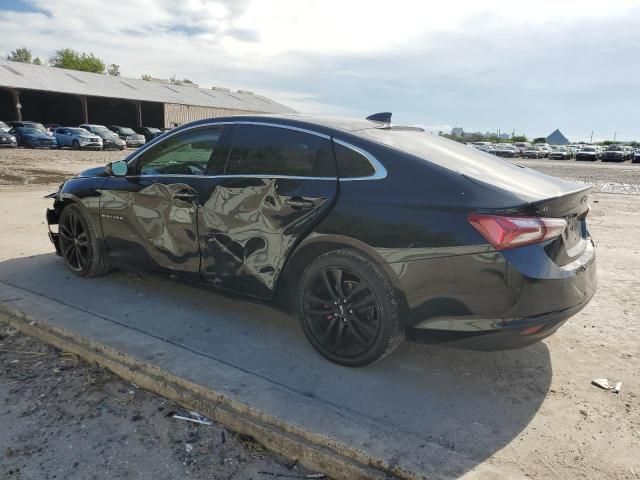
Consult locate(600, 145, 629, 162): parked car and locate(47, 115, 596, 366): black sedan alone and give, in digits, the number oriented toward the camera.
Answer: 1

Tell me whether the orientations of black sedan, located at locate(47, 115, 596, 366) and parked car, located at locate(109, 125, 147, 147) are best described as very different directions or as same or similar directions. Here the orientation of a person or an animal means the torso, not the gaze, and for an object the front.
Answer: very different directions

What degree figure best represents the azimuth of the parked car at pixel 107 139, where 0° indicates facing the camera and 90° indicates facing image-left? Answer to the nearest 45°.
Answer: approximately 315°

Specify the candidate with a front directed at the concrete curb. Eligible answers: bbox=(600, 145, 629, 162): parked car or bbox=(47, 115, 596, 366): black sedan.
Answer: the parked car

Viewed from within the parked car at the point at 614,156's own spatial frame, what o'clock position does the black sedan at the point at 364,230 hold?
The black sedan is roughly at 12 o'clock from the parked car.

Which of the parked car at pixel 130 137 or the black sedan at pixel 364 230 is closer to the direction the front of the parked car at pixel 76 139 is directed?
the black sedan

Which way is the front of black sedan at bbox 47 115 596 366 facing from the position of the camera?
facing away from the viewer and to the left of the viewer

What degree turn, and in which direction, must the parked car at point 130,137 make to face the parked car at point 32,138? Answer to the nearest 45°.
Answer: approximately 90° to its right

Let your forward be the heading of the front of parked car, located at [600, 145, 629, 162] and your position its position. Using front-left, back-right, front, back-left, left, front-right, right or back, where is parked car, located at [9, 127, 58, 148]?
front-right

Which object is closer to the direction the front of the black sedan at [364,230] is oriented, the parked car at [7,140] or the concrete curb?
the parked car

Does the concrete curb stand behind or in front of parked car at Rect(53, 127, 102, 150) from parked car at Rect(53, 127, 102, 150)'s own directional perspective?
in front

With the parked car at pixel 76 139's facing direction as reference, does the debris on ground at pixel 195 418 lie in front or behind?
in front
